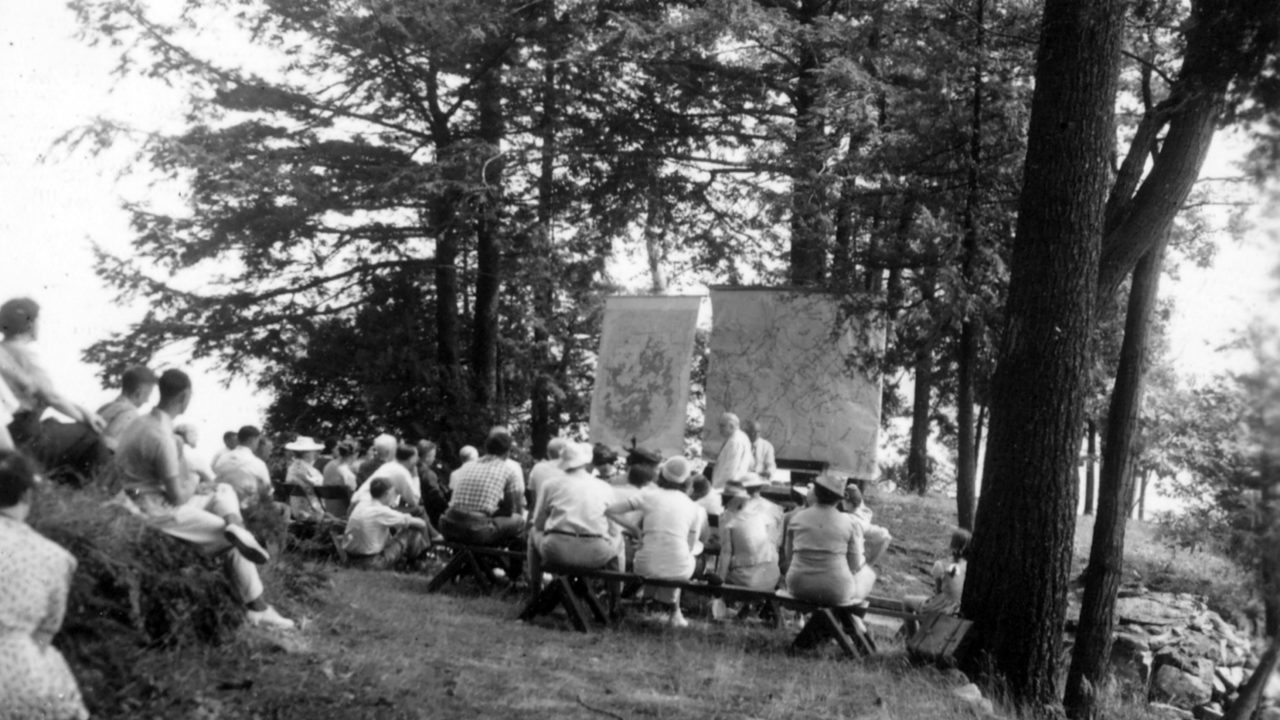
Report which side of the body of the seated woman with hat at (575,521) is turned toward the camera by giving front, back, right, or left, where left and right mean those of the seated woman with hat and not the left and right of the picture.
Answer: back

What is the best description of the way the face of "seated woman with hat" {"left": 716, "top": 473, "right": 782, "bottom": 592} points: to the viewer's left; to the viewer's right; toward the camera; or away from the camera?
away from the camera

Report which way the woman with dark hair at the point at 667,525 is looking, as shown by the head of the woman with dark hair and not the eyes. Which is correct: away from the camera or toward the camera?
away from the camera

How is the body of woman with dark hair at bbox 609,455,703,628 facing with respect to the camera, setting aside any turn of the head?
away from the camera

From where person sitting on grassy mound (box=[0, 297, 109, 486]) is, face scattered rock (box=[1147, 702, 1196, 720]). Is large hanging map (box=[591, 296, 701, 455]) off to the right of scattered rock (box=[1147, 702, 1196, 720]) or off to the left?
left

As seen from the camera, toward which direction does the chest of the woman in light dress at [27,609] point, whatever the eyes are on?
away from the camera

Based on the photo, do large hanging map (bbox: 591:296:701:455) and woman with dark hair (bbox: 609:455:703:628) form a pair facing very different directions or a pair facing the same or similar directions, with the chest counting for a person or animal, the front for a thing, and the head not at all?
very different directions

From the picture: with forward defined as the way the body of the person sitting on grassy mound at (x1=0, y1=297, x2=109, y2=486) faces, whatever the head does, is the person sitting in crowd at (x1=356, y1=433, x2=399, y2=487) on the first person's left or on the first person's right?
on the first person's left

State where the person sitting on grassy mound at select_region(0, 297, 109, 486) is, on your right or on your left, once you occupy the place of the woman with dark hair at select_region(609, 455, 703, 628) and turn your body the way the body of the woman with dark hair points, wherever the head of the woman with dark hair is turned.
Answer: on your left

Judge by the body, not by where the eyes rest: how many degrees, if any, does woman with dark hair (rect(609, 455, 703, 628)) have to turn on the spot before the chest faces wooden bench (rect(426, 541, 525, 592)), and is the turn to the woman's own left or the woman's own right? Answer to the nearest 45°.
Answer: approximately 45° to the woman's own left

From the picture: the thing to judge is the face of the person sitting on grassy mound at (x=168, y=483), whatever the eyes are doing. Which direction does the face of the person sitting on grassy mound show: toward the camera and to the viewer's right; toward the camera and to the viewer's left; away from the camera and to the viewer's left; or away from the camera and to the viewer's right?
away from the camera and to the viewer's right

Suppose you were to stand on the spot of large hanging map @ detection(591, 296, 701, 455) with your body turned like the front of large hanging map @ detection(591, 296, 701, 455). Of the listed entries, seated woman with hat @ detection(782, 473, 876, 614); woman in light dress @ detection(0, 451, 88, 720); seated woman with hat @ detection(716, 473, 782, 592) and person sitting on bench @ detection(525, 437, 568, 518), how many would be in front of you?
4
